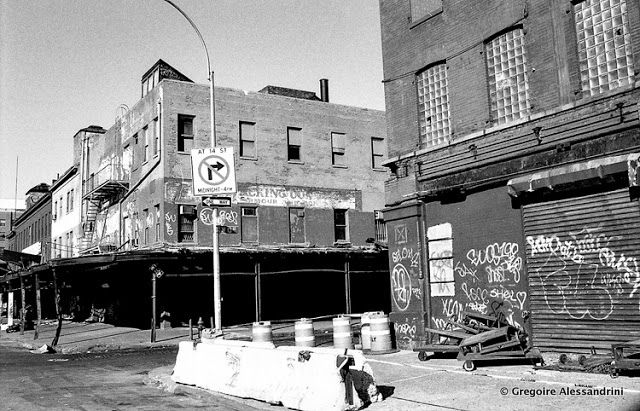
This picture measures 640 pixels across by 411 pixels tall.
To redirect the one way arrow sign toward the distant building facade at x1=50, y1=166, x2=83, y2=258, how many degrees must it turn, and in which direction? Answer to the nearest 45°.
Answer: approximately 180°

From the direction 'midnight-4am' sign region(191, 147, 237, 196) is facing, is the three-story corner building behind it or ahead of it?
behind

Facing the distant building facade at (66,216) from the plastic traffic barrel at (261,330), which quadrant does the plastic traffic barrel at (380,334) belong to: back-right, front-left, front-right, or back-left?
back-right

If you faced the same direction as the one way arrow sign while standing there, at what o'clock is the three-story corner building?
The three-story corner building is roughly at 6 o'clock from the one way arrow sign.

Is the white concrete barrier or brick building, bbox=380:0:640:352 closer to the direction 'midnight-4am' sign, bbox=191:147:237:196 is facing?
the white concrete barrier

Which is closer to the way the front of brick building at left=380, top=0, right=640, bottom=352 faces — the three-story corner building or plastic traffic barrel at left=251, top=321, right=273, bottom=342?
the plastic traffic barrel

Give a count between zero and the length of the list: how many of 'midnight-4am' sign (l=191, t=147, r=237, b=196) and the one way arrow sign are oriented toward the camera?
2

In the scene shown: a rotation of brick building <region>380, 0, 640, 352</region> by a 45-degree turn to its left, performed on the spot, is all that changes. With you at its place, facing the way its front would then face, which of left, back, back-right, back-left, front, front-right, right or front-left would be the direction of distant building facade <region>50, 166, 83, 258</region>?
back-right

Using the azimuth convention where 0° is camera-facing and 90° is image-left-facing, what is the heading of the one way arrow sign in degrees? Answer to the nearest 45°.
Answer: approximately 0°
